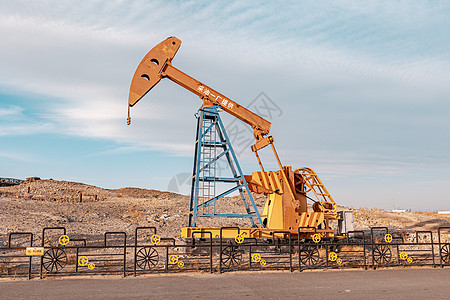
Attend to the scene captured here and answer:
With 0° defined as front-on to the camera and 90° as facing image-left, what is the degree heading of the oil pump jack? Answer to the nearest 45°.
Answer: approximately 90°
